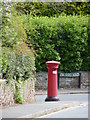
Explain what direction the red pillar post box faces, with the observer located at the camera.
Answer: facing the viewer and to the right of the viewer

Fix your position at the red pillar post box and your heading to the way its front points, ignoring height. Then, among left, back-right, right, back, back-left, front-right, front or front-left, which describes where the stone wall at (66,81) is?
back-left

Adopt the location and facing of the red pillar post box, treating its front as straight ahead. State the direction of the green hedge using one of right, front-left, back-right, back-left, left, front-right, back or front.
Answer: back-left

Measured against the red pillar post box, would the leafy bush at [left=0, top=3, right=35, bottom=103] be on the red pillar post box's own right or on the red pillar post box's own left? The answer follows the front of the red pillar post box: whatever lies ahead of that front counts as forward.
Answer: on the red pillar post box's own right

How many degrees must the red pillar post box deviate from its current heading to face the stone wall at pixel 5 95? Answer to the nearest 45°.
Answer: approximately 90° to its right

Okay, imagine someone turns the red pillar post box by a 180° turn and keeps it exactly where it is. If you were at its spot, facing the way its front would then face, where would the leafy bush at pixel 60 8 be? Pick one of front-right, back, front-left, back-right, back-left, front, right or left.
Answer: front-right
